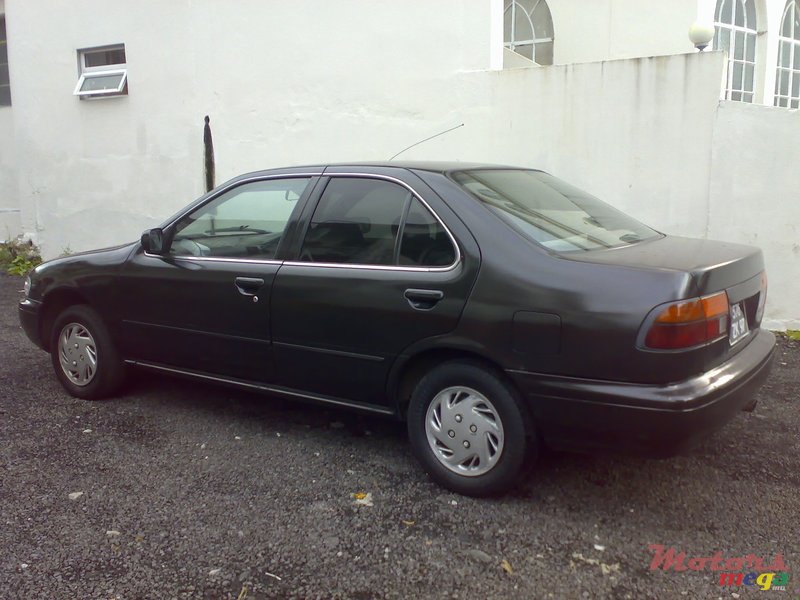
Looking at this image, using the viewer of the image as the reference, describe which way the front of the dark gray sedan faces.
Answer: facing away from the viewer and to the left of the viewer
